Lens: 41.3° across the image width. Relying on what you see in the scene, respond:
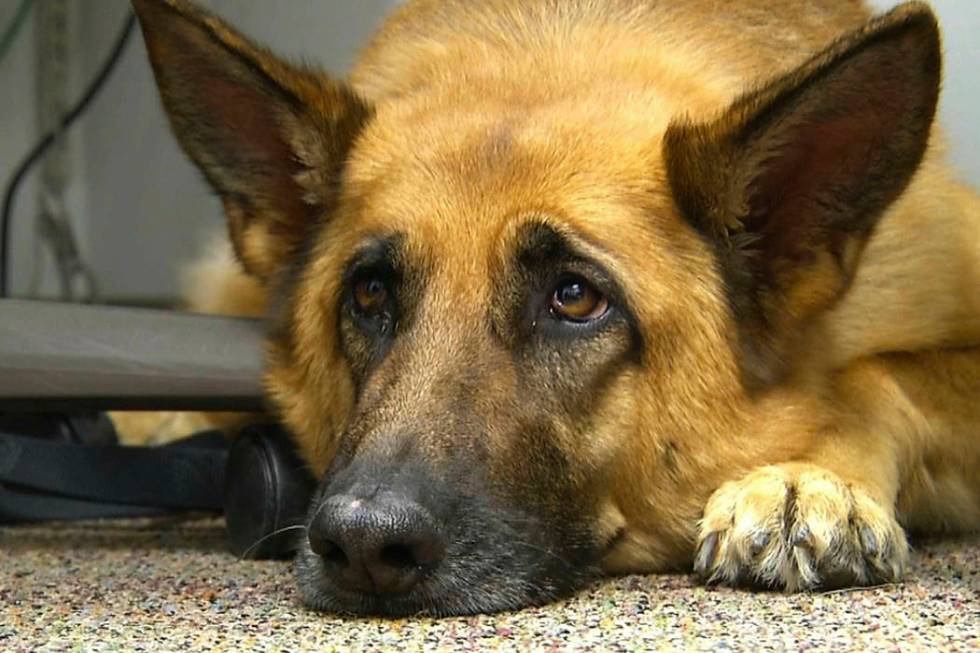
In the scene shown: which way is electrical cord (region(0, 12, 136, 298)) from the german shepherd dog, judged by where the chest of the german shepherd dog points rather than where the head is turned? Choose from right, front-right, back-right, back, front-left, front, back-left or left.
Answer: right

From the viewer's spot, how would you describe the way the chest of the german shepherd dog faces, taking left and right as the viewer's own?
facing the viewer and to the left of the viewer
